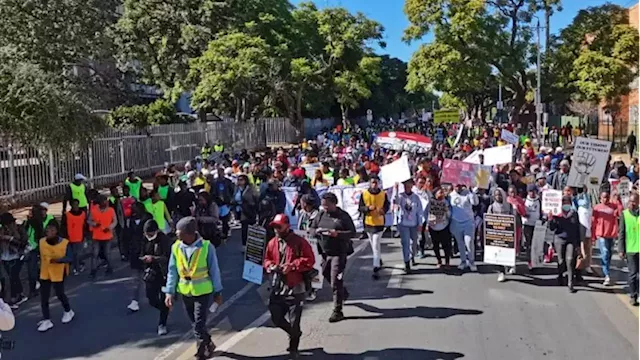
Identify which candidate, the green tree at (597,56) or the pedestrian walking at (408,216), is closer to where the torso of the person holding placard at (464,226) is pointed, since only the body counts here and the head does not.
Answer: the pedestrian walking

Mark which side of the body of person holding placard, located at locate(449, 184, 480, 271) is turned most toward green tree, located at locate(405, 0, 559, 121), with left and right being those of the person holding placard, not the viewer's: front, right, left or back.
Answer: back

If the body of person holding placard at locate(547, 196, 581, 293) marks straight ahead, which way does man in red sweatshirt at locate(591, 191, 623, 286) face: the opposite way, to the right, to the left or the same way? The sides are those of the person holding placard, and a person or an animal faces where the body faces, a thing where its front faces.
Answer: the same way

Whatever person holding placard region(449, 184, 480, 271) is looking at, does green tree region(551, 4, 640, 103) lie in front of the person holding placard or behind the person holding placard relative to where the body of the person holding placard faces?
behind

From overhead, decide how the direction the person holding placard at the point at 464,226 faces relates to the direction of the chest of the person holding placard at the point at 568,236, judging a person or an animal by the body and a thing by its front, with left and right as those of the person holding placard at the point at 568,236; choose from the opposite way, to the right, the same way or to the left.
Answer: the same way

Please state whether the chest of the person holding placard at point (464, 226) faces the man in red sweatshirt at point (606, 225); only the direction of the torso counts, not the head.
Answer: no

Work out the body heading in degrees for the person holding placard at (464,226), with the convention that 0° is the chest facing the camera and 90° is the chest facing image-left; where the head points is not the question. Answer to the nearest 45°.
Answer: approximately 0°

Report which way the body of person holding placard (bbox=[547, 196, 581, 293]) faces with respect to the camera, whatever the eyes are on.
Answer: toward the camera

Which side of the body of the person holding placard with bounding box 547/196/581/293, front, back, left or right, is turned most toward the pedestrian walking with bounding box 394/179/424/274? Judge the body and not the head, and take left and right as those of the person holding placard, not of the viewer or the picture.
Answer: right

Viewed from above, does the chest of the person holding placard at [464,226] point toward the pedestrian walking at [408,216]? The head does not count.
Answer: no

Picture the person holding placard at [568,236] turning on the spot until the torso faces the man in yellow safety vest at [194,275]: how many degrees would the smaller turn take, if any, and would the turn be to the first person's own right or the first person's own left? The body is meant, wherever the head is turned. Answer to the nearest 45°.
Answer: approximately 45° to the first person's own right

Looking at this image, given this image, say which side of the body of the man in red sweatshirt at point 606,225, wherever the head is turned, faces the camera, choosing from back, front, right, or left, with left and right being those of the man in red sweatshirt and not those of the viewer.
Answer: front

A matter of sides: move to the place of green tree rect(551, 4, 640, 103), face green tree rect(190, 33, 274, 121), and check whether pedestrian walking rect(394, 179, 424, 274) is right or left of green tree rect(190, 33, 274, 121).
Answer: left

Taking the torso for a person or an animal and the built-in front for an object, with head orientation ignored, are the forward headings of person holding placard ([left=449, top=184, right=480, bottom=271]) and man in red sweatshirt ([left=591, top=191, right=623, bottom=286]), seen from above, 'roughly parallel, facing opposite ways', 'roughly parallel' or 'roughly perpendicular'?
roughly parallel

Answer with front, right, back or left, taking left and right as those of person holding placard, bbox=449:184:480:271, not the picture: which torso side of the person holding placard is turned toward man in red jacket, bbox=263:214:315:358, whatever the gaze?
front

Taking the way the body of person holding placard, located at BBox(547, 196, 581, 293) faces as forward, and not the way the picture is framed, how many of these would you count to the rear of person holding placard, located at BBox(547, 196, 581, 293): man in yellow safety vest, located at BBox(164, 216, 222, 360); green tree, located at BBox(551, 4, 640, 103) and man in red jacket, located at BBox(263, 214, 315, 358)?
1
